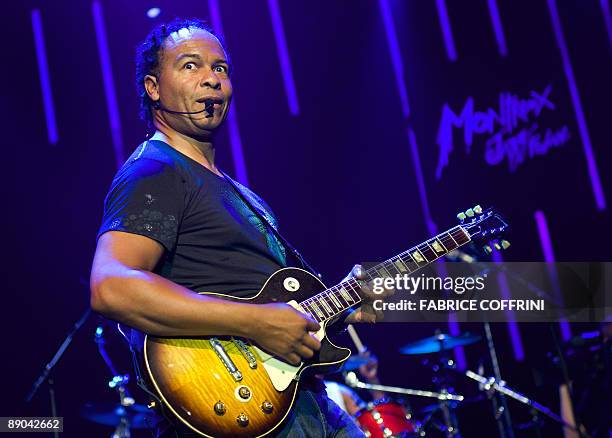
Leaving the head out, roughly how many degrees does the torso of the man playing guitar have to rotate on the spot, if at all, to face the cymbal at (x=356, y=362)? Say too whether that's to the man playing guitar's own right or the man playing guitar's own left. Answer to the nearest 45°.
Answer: approximately 135° to the man playing guitar's own left

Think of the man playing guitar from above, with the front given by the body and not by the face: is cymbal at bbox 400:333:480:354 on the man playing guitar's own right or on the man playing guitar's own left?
on the man playing guitar's own left

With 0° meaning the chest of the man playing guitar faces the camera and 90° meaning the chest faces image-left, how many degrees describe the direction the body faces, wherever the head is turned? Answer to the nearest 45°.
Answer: approximately 315°

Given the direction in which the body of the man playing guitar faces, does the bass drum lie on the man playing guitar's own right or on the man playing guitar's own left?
on the man playing guitar's own left

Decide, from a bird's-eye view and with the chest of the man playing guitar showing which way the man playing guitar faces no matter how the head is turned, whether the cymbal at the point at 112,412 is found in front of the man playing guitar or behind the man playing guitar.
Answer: behind

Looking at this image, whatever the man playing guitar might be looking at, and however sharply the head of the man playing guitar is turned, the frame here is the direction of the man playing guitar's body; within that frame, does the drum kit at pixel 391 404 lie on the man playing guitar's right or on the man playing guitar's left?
on the man playing guitar's left
